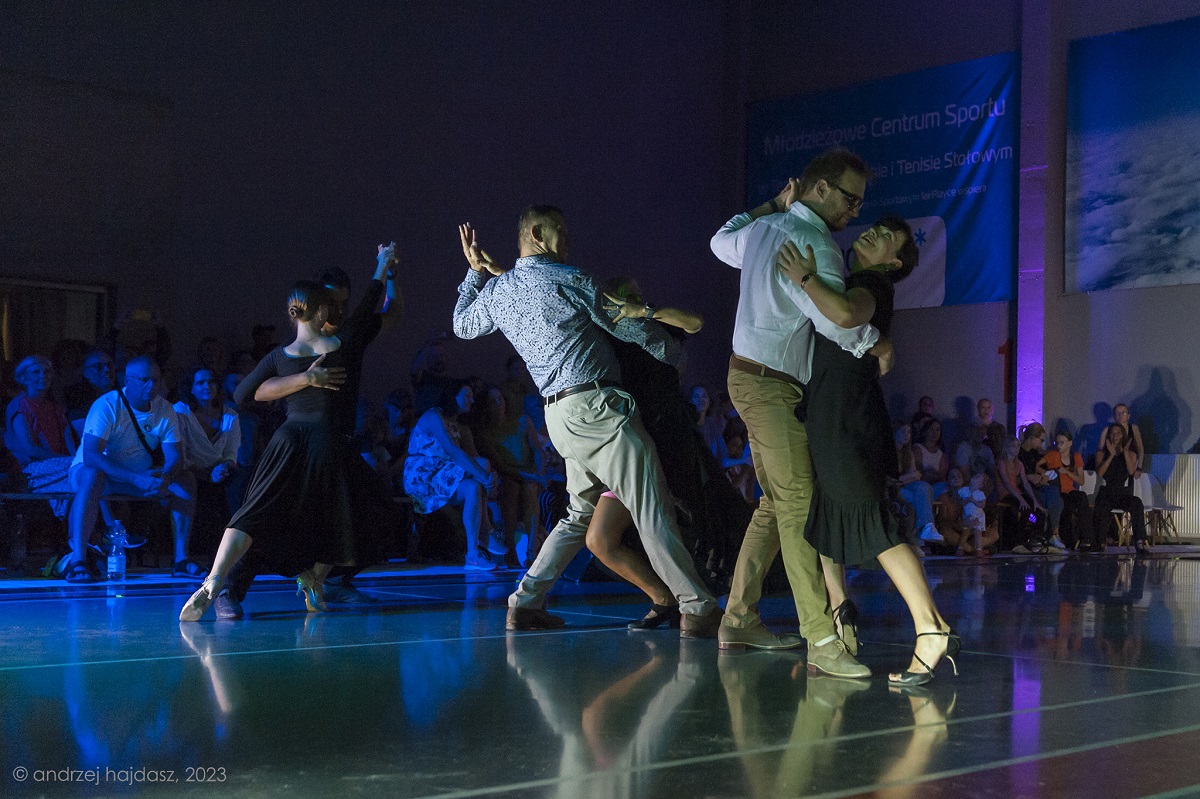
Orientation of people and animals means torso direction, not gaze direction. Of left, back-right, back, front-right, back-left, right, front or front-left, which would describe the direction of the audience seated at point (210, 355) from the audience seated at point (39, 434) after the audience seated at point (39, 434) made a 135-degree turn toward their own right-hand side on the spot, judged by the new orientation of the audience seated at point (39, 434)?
back-right

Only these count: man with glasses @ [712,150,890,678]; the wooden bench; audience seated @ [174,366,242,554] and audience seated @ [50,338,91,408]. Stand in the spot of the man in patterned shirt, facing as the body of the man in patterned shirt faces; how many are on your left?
3

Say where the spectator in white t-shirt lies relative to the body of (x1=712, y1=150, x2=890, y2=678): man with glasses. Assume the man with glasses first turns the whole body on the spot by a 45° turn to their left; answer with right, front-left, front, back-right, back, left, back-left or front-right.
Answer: left

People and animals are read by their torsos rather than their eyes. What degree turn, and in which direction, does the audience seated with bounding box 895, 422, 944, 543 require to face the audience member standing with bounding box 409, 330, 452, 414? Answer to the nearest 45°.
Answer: approximately 90° to their right

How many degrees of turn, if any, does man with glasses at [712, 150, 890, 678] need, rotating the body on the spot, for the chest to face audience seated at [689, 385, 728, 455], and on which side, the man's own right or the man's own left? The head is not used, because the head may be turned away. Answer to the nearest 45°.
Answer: approximately 90° to the man's own left

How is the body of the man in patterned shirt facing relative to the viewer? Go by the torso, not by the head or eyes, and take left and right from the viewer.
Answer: facing away from the viewer and to the right of the viewer

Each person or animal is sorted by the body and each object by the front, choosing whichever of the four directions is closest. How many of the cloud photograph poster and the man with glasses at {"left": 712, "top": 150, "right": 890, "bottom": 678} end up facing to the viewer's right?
1

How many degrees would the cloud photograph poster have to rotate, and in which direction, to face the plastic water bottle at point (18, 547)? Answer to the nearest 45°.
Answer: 0° — it already faces it

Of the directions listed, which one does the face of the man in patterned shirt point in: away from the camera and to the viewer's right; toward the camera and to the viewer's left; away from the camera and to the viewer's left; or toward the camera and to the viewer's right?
away from the camera and to the viewer's right

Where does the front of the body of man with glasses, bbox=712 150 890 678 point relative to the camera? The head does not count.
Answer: to the viewer's right
